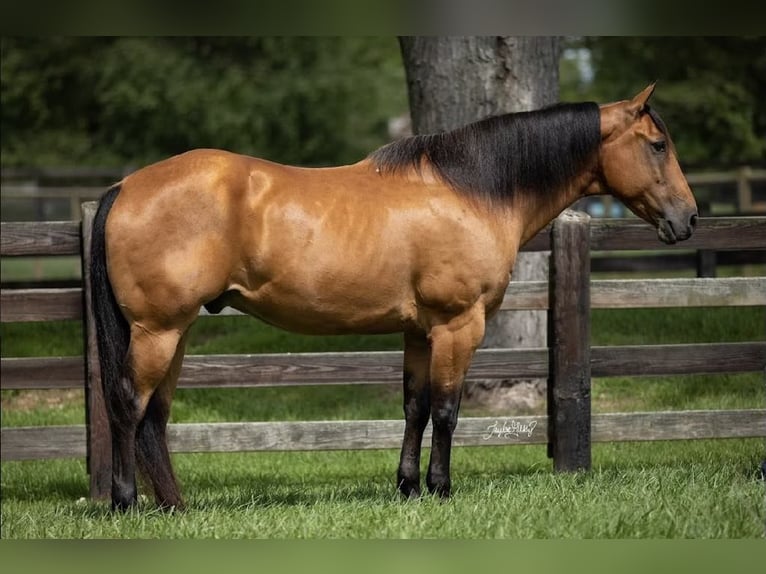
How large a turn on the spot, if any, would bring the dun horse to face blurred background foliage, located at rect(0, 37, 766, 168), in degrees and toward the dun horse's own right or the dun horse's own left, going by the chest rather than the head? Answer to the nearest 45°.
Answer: approximately 90° to the dun horse's own left

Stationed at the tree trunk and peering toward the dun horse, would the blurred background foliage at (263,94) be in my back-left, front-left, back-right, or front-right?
back-right

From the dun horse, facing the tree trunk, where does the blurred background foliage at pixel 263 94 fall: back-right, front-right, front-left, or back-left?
front-left

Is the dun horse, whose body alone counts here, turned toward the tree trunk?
no

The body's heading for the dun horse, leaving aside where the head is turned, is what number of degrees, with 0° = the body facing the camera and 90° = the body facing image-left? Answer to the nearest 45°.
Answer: approximately 270°
